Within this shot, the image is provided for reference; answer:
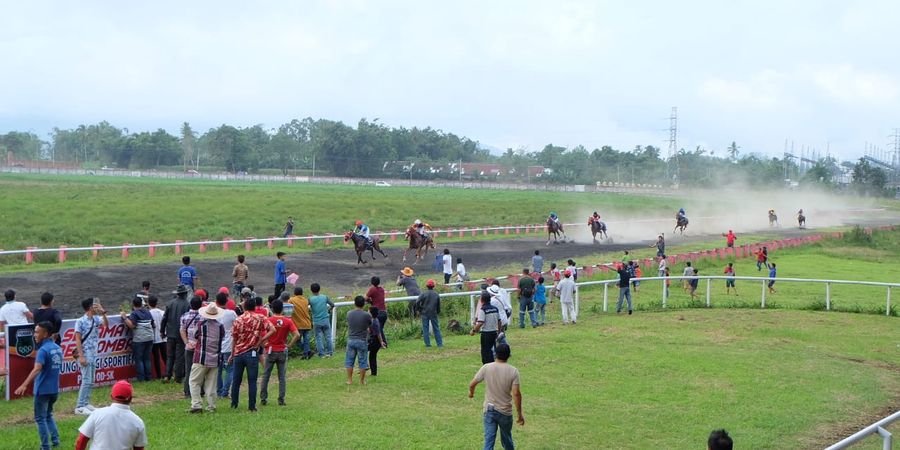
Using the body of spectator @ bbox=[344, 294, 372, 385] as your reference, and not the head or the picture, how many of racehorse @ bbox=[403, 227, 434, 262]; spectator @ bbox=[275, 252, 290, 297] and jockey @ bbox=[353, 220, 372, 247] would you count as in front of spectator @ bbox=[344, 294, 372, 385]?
3

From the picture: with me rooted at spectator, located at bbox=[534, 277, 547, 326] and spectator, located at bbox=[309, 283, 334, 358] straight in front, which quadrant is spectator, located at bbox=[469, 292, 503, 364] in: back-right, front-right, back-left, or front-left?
front-left

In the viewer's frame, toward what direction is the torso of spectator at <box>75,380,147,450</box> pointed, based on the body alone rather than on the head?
away from the camera

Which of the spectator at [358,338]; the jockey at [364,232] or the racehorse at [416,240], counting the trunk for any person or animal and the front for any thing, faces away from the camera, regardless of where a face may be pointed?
the spectator

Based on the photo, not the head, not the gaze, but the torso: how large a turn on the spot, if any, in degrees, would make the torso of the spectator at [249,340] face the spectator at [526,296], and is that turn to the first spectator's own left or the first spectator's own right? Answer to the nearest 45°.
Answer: approximately 45° to the first spectator's own right

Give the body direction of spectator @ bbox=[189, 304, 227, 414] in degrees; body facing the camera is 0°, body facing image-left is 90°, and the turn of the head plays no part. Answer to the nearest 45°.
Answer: approximately 180°

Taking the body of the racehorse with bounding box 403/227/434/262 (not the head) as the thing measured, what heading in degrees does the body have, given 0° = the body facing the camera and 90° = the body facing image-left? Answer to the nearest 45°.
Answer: approximately 45°

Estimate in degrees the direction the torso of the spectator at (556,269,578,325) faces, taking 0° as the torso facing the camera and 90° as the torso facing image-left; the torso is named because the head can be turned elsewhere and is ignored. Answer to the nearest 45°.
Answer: approximately 180°

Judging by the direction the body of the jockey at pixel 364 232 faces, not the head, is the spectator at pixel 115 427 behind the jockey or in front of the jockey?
in front

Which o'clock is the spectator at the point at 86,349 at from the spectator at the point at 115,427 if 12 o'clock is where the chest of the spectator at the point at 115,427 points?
the spectator at the point at 86,349 is roughly at 12 o'clock from the spectator at the point at 115,427.

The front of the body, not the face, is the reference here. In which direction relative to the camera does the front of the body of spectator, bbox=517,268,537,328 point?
away from the camera

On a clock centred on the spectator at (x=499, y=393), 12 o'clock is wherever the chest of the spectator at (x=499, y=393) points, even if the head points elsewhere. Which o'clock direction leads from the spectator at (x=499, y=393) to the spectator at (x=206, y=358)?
the spectator at (x=206, y=358) is roughly at 10 o'clock from the spectator at (x=499, y=393).

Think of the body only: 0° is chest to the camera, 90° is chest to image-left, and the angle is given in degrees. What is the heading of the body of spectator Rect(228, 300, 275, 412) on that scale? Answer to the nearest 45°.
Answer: approximately 180°

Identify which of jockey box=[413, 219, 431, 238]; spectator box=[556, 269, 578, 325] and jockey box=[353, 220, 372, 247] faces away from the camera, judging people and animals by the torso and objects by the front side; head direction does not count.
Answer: the spectator

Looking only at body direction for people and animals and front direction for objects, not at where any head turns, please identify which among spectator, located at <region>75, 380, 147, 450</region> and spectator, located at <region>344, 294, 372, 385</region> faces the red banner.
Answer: spectator, located at <region>75, 380, 147, 450</region>

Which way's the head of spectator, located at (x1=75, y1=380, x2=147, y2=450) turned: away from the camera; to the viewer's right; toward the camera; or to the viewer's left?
away from the camera
